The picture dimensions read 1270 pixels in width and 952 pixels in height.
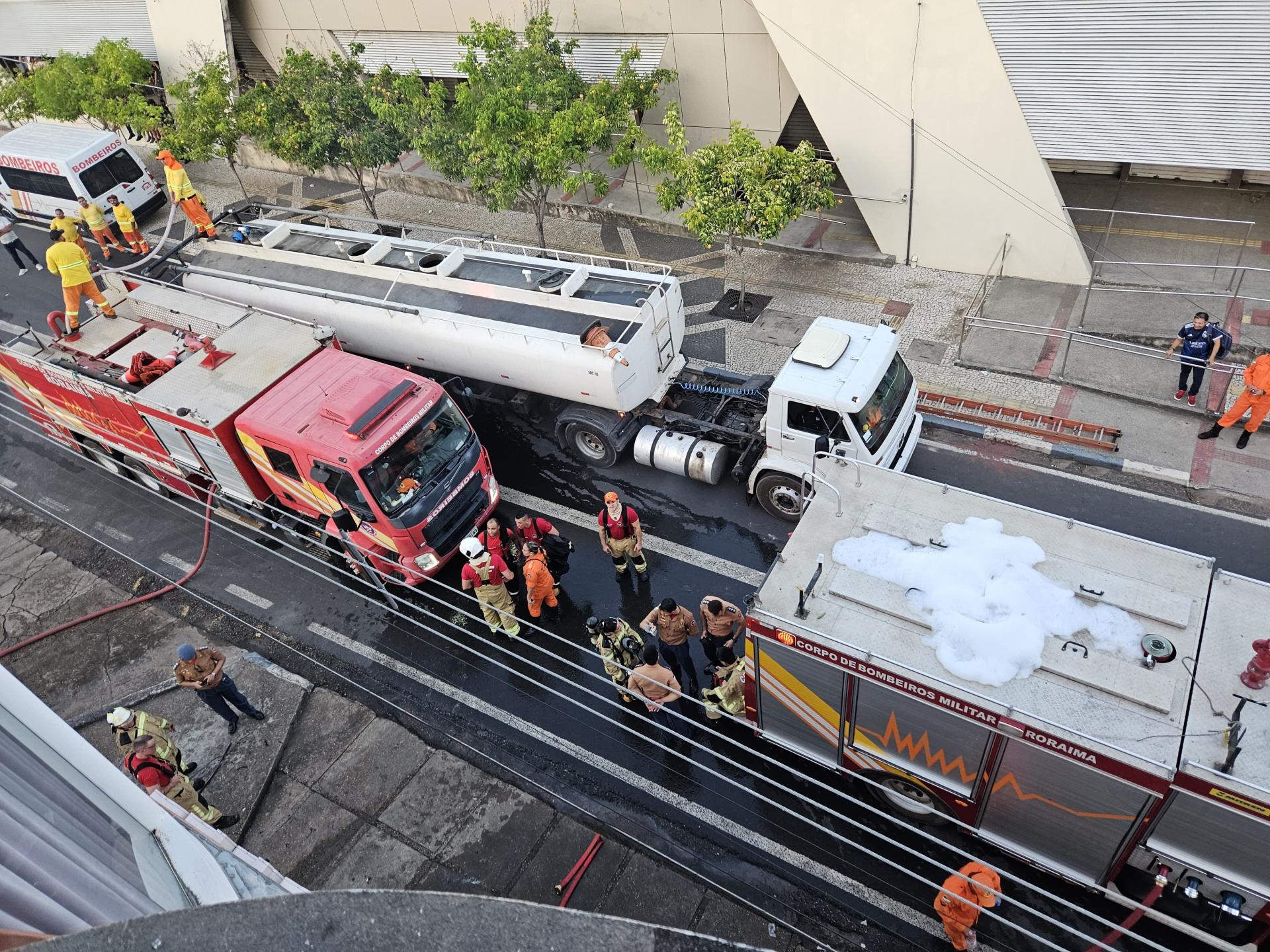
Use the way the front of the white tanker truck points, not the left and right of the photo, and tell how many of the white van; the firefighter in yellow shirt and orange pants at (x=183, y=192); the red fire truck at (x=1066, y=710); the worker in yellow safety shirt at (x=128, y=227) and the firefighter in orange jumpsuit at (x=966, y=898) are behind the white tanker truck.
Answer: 3

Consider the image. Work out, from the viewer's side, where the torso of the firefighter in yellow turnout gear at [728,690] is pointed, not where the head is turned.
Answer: to the viewer's left

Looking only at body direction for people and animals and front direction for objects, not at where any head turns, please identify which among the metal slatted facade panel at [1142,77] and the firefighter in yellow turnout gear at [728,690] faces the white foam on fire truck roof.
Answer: the metal slatted facade panel

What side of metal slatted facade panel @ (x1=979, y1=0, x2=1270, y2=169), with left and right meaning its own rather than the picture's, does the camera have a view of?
front

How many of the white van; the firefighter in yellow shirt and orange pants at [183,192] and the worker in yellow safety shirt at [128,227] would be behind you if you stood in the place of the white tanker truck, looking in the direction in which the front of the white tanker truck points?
3

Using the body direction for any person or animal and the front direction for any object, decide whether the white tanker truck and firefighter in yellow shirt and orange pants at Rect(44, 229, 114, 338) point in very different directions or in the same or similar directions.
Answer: very different directions

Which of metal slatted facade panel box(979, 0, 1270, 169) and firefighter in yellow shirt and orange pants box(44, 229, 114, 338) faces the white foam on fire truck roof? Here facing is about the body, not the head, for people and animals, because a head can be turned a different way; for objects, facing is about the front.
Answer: the metal slatted facade panel

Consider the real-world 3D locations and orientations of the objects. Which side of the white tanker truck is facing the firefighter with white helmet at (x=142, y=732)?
right

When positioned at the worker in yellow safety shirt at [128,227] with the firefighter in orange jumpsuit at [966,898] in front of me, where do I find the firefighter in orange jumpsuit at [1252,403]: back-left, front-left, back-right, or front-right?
front-left

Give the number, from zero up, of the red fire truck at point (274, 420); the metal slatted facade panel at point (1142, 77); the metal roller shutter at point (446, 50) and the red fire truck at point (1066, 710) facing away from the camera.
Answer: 0
